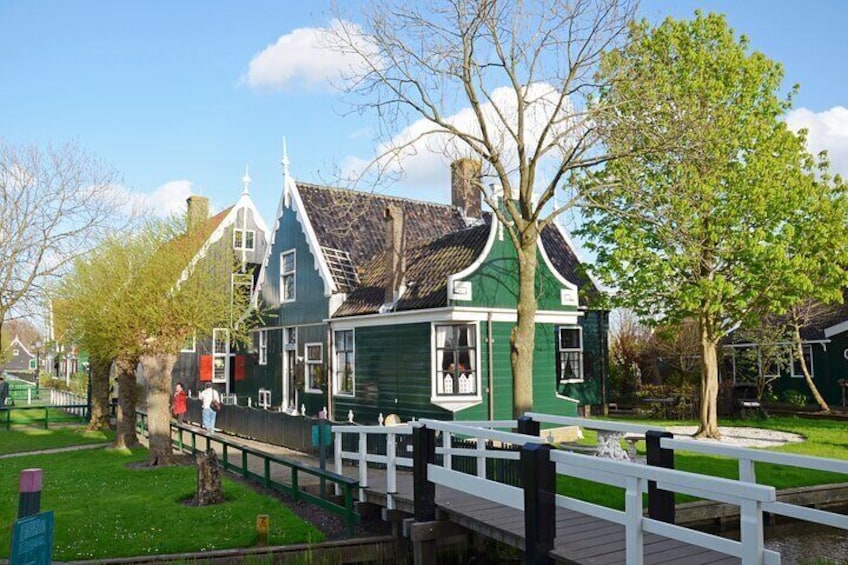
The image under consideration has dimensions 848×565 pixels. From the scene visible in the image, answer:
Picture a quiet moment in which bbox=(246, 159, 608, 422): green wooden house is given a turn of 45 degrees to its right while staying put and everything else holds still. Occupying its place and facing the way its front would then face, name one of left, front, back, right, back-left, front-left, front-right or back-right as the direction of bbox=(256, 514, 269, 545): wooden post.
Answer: left

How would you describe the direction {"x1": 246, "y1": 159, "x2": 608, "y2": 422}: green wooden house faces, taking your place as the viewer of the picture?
facing the viewer and to the left of the viewer

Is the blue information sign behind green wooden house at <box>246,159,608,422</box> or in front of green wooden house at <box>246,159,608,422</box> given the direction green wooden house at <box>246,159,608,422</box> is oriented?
in front

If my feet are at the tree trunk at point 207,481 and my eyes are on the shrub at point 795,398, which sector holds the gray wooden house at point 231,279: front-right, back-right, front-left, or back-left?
front-left

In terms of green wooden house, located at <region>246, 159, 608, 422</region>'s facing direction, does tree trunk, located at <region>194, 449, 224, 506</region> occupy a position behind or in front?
in front

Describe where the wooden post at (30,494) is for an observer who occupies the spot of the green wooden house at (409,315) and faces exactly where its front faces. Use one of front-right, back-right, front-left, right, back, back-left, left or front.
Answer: front-left

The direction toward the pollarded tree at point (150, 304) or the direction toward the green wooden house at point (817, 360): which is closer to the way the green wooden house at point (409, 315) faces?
the pollarded tree

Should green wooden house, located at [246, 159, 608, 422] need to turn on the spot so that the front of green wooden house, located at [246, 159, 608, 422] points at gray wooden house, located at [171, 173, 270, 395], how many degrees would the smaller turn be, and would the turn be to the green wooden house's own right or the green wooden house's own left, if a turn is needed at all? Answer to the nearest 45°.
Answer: approximately 90° to the green wooden house's own right

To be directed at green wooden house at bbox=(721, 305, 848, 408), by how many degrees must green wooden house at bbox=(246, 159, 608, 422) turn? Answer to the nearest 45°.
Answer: approximately 180°

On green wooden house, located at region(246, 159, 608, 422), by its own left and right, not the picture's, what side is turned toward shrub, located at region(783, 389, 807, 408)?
back

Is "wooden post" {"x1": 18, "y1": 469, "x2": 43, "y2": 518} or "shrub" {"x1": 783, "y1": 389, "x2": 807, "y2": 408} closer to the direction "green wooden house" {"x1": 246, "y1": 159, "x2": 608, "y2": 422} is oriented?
the wooden post
